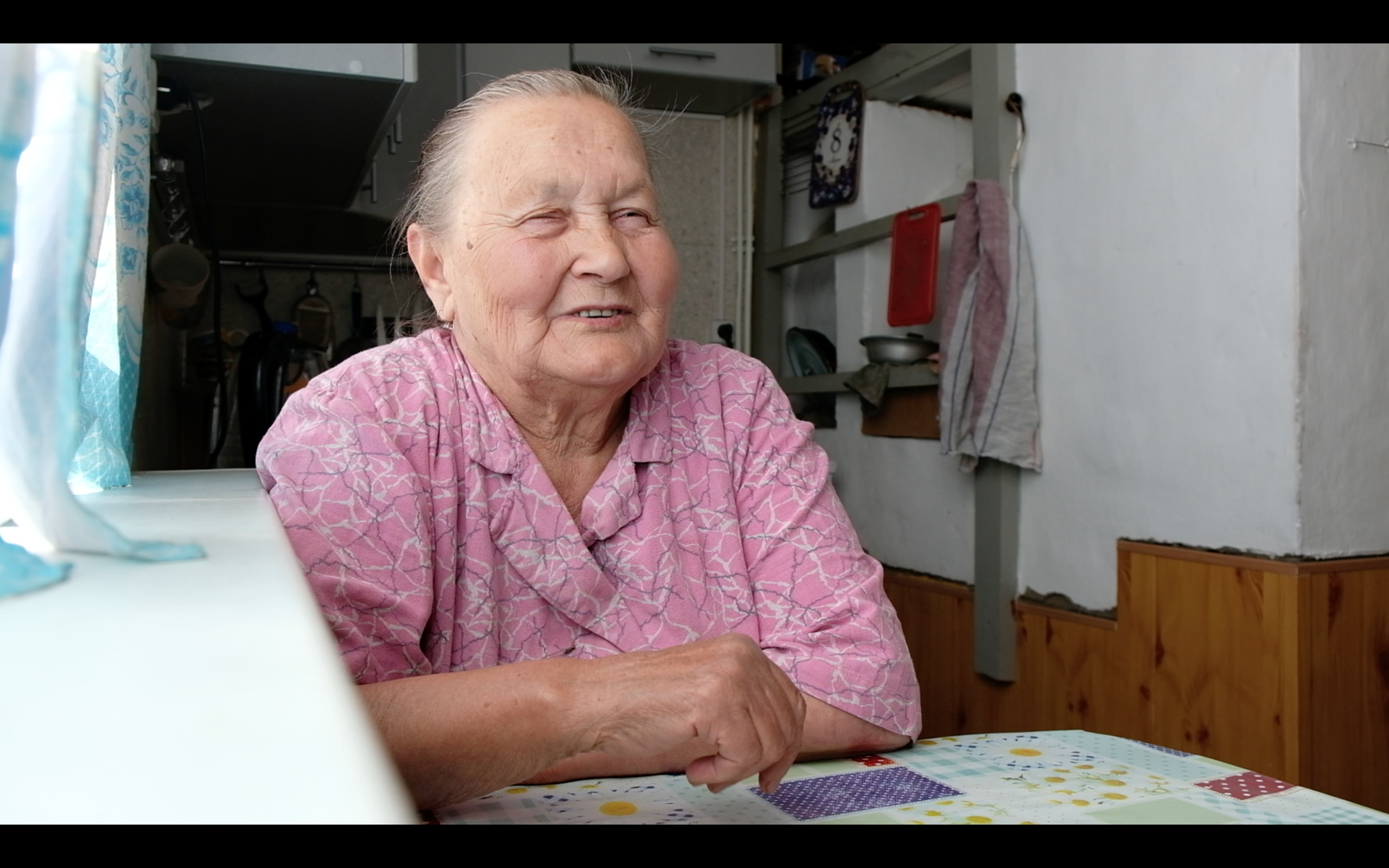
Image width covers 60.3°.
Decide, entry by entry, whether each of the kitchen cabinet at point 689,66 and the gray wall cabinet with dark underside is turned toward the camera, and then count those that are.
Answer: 2

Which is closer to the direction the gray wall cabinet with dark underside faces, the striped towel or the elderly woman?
the elderly woman

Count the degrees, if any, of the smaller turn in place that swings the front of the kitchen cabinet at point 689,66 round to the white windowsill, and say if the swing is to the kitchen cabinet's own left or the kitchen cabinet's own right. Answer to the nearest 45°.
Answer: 0° — it already faces it

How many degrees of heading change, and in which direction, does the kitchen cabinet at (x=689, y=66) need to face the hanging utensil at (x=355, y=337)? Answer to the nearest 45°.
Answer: approximately 90° to its right

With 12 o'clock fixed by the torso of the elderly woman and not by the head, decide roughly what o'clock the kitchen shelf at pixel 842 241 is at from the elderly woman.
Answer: The kitchen shelf is roughly at 8 o'clock from the elderly woman.

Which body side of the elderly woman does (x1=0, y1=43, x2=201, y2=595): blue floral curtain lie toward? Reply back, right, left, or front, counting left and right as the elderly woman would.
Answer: right

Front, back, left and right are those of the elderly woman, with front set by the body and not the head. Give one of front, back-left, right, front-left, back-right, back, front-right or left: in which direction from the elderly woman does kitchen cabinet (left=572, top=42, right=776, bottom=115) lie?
back-left

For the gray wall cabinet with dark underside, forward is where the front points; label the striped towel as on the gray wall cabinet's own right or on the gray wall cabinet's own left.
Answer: on the gray wall cabinet's own left
